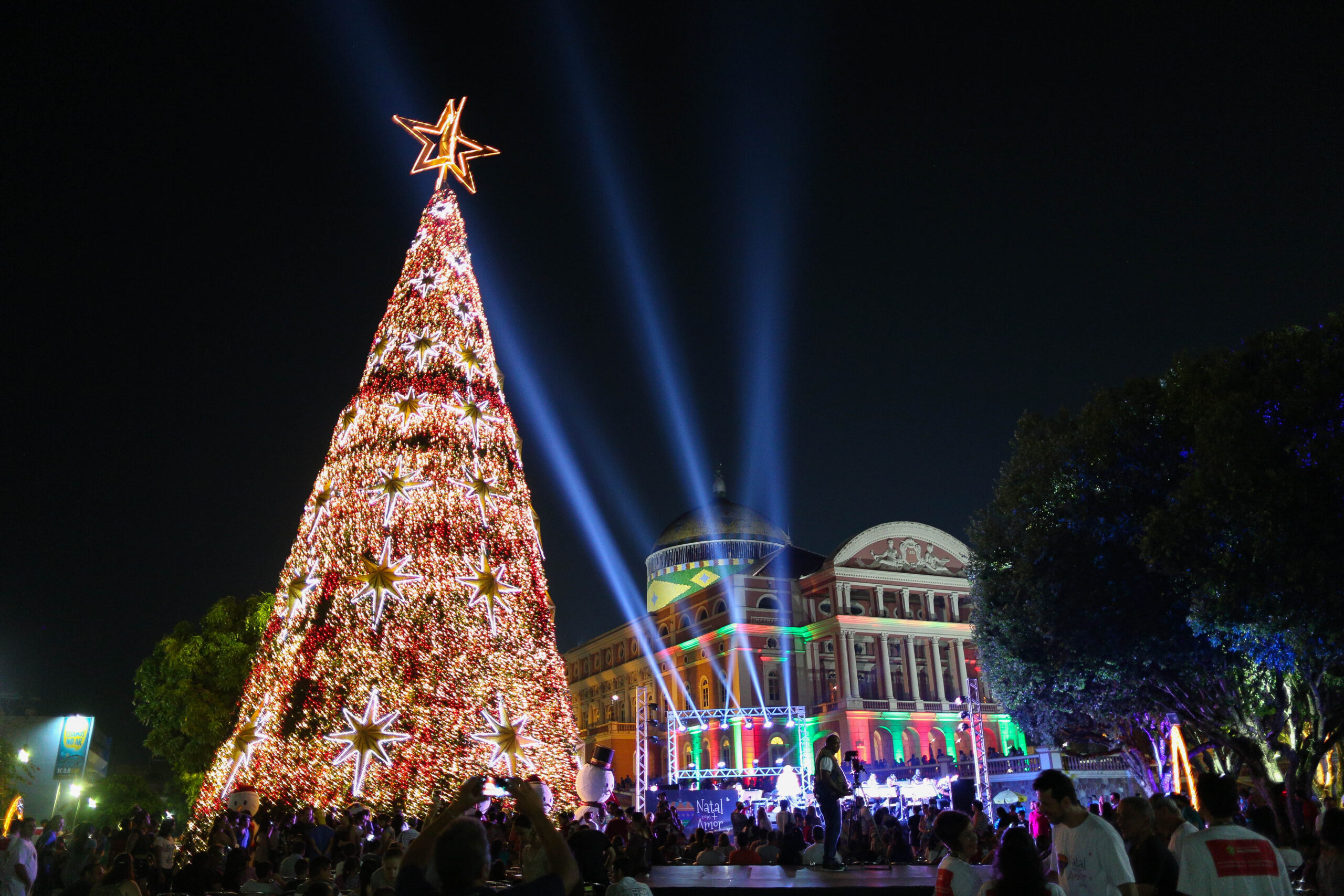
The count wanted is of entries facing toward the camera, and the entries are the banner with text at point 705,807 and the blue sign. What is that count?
2

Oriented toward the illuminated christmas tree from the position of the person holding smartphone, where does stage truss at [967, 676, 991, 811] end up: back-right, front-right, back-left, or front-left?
front-right

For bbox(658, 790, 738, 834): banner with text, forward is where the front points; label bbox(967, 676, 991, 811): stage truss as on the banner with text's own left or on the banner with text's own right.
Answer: on the banner with text's own left

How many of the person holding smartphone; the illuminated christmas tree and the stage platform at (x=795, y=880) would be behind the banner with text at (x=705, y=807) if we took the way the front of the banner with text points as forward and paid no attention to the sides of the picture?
0

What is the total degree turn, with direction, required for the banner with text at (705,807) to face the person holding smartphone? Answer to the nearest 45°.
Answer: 0° — it already faces them

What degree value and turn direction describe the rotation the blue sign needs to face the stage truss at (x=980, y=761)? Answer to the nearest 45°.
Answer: approximately 45° to its left

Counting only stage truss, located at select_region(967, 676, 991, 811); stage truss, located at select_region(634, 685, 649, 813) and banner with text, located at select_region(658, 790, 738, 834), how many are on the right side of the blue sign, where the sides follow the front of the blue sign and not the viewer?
0

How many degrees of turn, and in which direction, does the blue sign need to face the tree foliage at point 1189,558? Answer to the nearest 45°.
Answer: approximately 45° to its left

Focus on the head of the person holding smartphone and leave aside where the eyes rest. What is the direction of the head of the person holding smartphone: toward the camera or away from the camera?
away from the camera

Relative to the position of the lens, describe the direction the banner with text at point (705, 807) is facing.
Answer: facing the viewer

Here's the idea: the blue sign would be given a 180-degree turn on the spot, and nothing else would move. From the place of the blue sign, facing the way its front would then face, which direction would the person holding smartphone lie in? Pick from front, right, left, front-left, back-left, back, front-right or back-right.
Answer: back

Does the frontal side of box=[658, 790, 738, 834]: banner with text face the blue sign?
no

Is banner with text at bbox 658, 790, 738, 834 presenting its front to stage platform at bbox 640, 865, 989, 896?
yes

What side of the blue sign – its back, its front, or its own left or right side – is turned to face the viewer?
front

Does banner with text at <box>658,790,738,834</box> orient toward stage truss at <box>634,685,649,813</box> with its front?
no
